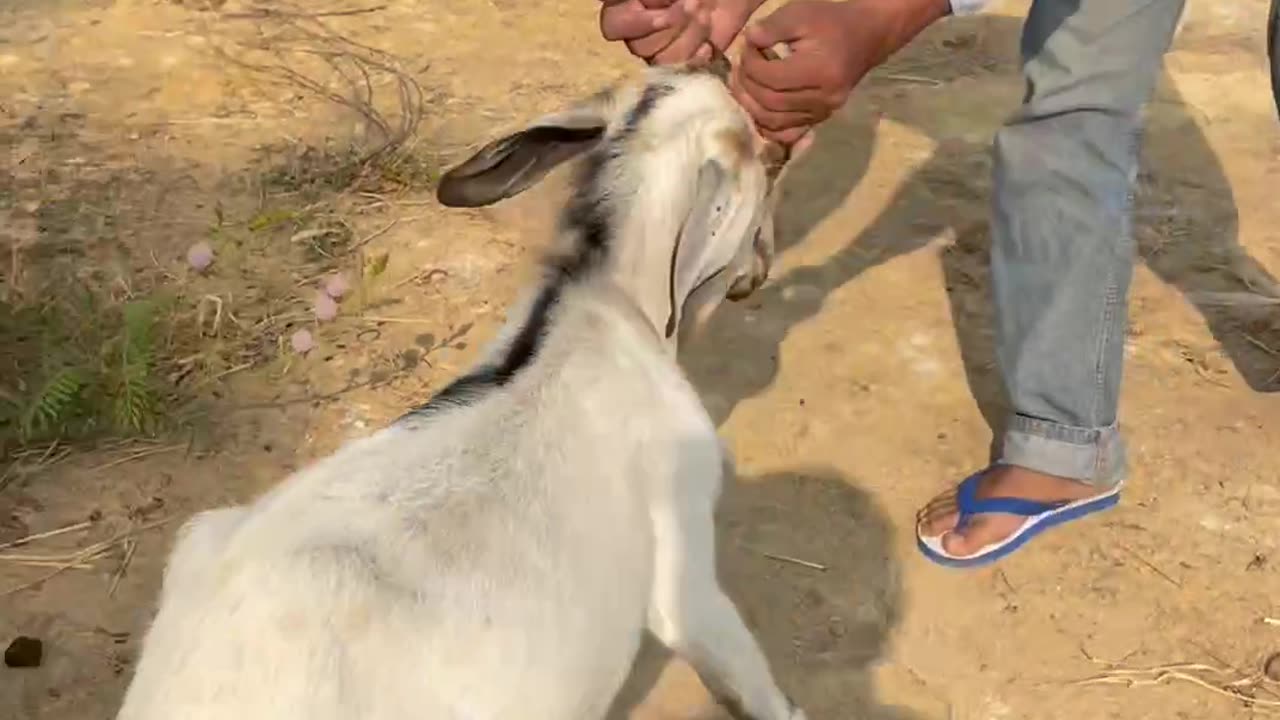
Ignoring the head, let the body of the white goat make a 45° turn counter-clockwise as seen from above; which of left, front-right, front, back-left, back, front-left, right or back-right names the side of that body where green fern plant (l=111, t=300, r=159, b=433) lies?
front-left

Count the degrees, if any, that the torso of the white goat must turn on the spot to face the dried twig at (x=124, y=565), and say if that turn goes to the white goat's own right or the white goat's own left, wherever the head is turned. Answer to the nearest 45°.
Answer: approximately 90° to the white goat's own left

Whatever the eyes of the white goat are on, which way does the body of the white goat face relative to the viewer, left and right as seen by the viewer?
facing away from the viewer and to the right of the viewer

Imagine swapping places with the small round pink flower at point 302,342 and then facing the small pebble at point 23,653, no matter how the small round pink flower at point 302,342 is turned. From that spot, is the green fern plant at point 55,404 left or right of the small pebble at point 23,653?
right

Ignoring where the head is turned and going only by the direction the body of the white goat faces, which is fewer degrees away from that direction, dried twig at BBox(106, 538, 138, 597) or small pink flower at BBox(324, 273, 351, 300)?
the small pink flower

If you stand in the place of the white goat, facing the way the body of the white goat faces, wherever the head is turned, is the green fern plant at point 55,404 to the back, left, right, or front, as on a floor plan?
left

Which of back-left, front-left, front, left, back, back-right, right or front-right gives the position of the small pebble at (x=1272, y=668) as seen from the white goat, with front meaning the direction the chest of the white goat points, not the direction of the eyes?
front-right

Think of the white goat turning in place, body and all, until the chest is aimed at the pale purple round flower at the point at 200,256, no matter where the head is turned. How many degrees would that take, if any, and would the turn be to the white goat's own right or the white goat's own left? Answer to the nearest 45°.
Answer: approximately 90° to the white goat's own left

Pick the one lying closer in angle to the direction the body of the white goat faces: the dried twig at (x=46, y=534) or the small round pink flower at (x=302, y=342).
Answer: the small round pink flower

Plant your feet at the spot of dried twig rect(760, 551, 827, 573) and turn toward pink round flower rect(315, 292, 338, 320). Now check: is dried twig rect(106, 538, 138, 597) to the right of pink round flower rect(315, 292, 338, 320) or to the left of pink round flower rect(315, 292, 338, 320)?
left

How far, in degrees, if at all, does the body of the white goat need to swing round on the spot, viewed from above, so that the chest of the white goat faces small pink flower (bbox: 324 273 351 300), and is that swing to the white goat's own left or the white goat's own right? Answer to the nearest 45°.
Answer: approximately 45° to the white goat's own left

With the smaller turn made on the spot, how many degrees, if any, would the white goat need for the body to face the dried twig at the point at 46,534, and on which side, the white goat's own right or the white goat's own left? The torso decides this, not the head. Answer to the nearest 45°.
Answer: approximately 90° to the white goat's own left

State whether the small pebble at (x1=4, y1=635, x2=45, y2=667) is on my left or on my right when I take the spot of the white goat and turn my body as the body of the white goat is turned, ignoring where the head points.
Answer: on my left

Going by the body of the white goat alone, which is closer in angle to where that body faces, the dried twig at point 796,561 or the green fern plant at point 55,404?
the dried twig
